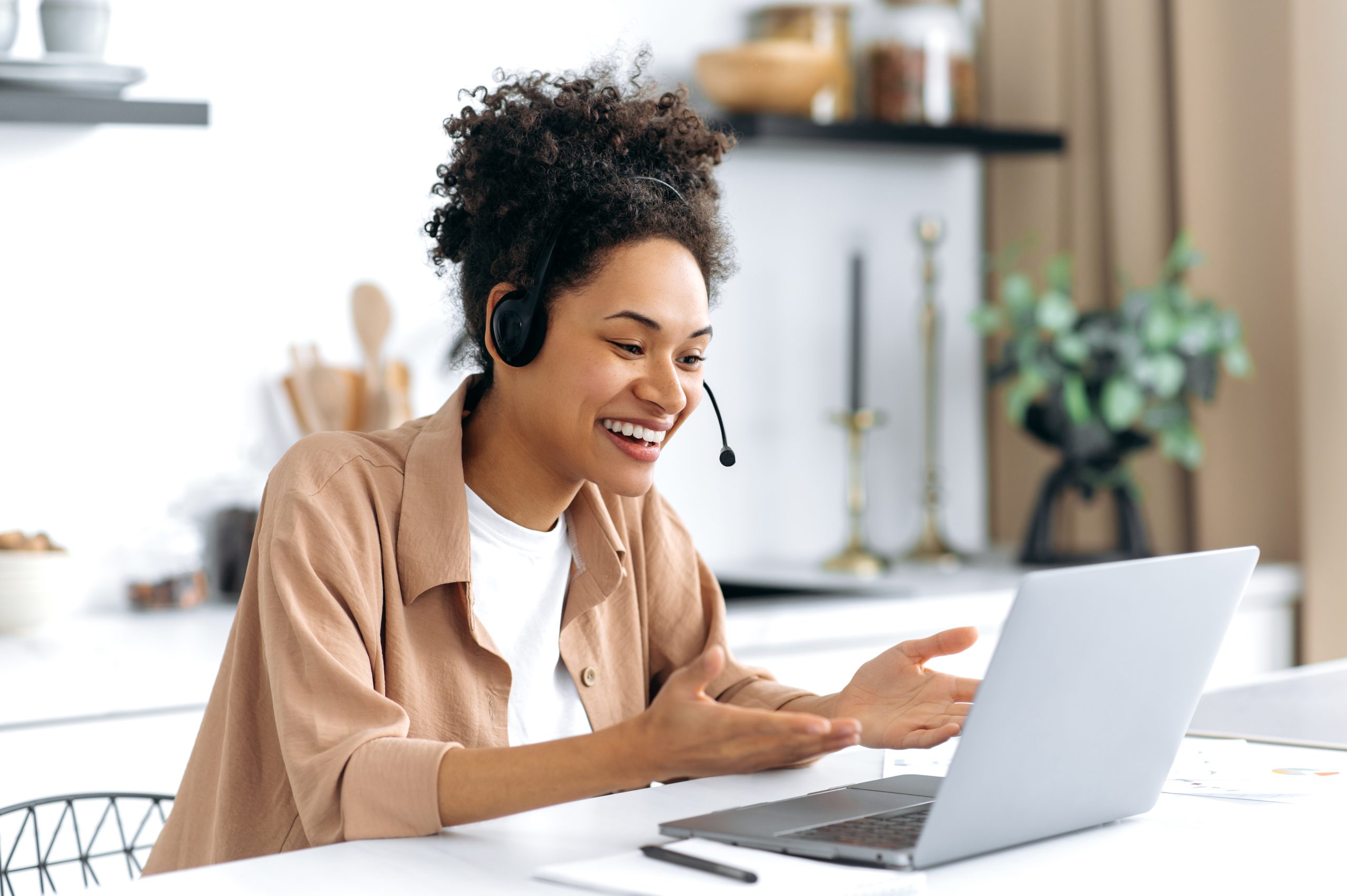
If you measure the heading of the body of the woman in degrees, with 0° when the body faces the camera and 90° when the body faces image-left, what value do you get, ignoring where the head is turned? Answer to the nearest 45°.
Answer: approximately 315°

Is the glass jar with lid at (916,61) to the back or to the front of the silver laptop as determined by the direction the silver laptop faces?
to the front

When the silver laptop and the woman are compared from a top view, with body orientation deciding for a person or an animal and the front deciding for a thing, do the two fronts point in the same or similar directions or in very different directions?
very different directions

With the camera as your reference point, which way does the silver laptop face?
facing away from the viewer and to the left of the viewer

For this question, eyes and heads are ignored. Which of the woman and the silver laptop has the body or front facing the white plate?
the silver laptop

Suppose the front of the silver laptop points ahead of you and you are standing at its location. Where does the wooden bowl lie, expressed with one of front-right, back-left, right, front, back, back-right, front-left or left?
front-right

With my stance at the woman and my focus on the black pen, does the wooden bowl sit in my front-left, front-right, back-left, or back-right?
back-left

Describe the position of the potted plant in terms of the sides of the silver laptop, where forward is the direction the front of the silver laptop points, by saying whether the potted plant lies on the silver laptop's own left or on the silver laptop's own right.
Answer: on the silver laptop's own right

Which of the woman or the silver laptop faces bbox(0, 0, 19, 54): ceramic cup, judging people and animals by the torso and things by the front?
the silver laptop

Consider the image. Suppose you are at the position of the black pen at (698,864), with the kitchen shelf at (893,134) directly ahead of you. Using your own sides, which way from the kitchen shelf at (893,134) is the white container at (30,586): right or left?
left

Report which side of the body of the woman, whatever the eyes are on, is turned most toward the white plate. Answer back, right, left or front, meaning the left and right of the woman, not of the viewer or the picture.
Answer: back
